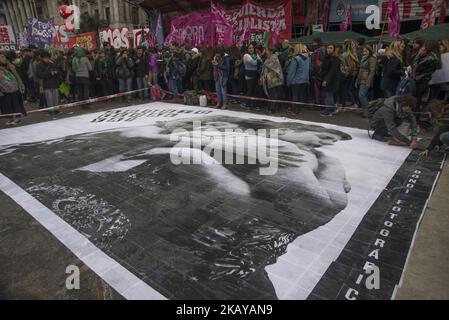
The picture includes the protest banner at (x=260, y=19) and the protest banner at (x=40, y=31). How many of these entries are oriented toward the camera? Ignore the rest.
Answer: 2

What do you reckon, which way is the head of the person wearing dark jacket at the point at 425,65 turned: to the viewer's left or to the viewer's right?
to the viewer's left

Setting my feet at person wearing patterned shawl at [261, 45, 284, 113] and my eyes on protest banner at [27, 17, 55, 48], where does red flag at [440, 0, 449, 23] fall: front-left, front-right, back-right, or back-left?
back-right

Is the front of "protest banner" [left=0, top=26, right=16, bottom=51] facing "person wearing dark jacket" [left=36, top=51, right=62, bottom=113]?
yes

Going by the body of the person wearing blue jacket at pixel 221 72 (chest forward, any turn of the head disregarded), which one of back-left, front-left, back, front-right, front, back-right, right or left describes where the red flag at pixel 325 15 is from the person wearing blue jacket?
back

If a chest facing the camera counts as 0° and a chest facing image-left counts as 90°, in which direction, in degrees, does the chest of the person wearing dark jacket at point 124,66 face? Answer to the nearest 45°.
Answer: approximately 0°

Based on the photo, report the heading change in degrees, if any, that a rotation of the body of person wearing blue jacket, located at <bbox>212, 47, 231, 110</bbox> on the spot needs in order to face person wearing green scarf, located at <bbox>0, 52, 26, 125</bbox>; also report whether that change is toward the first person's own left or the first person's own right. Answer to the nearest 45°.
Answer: approximately 45° to the first person's own right

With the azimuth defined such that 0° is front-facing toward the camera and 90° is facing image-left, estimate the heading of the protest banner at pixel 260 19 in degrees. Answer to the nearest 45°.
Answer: approximately 0°

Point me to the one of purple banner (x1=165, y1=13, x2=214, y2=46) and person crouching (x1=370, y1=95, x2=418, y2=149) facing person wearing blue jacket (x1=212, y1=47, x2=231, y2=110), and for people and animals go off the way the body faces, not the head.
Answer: the purple banner
